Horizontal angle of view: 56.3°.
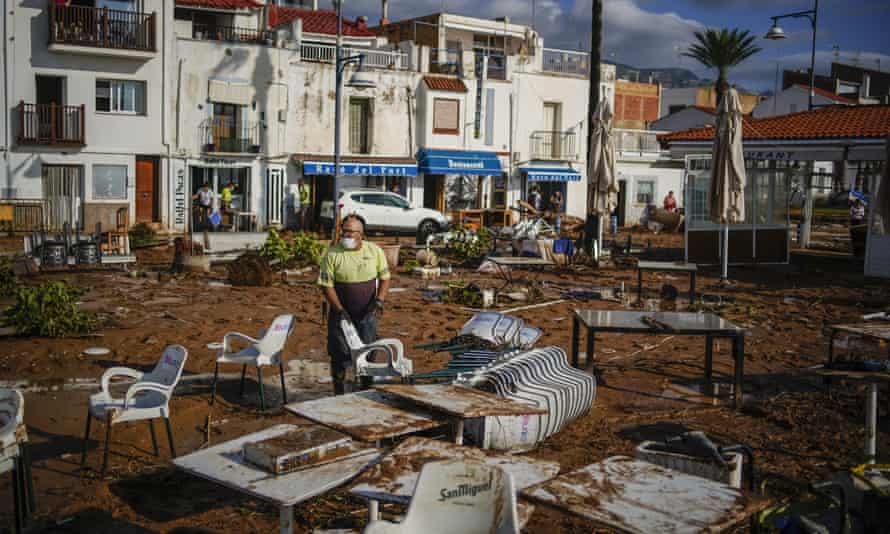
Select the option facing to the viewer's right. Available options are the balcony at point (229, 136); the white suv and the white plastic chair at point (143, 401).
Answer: the white suv

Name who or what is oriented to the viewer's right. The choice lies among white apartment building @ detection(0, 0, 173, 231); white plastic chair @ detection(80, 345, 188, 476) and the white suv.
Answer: the white suv

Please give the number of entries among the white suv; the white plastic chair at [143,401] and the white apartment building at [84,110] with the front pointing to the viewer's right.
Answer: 1

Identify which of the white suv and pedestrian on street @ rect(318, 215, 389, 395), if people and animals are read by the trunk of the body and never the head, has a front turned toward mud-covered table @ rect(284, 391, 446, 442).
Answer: the pedestrian on street

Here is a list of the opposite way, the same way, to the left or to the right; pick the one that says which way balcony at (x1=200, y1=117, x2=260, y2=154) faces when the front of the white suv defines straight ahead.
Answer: to the right

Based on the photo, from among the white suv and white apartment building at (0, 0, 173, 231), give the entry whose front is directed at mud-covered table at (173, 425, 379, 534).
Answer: the white apartment building

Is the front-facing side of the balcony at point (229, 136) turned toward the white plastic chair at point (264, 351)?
yes

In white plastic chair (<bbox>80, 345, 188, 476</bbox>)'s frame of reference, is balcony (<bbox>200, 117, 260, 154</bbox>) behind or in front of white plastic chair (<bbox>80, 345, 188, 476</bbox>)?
behind

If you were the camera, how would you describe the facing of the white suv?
facing to the right of the viewer

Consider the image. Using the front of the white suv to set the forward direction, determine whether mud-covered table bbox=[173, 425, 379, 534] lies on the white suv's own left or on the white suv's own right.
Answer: on the white suv's own right

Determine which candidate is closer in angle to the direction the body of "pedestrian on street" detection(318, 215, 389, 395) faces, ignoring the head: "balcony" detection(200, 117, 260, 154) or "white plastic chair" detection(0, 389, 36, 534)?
the white plastic chair

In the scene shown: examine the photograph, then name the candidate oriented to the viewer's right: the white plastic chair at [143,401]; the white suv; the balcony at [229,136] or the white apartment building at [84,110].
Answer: the white suv

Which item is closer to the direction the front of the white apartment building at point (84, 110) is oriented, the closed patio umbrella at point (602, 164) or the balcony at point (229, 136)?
the closed patio umbrella

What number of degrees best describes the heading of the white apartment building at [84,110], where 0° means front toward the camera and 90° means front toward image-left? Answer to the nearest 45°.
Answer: approximately 0°

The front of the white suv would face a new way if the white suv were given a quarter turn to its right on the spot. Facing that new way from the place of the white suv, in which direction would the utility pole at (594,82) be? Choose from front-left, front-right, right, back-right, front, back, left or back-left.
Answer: front-left

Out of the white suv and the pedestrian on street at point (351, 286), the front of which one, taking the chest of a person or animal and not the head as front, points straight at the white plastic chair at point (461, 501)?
the pedestrian on street

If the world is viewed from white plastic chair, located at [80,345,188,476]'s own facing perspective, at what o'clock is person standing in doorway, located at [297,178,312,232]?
The person standing in doorway is roughly at 5 o'clock from the white plastic chair.
